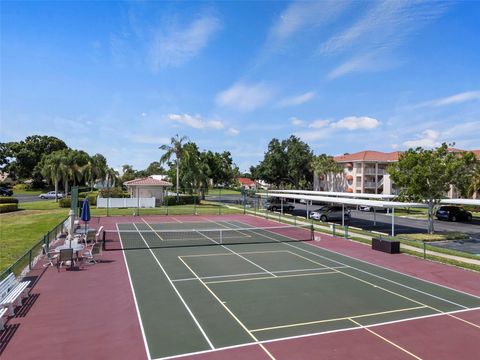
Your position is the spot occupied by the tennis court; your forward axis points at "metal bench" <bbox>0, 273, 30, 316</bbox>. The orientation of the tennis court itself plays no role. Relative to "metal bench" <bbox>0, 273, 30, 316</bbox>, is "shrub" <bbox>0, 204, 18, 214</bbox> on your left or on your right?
right

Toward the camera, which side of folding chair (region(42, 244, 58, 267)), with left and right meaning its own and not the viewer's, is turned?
right

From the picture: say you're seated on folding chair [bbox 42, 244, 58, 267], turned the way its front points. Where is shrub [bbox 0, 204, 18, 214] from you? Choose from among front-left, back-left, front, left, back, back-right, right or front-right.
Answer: left

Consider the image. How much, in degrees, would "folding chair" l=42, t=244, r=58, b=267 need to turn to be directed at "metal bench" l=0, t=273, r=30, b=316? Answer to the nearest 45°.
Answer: approximately 90° to its right

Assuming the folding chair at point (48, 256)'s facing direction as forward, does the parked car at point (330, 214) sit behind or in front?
in front

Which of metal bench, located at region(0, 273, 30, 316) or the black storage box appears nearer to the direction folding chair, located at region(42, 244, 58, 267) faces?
the black storage box

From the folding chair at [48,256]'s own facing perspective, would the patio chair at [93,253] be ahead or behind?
ahead

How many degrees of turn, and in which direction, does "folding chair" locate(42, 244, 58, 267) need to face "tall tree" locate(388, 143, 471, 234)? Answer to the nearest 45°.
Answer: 0° — it already faces it

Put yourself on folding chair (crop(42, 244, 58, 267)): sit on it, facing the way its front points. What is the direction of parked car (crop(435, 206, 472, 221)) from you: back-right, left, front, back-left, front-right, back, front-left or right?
front
